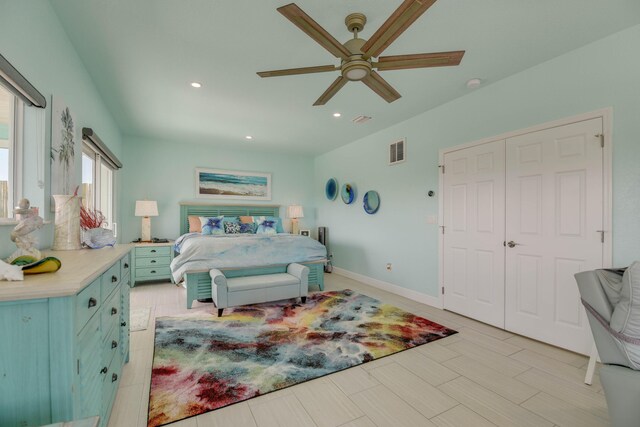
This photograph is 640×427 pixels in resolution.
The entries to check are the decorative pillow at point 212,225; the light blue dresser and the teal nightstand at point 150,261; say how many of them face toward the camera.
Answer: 2

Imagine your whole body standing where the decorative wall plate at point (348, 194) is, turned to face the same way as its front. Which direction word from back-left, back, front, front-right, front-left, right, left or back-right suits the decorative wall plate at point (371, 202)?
left

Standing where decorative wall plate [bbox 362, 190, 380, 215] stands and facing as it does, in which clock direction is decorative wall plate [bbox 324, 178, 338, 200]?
decorative wall plate [bbox 324, 178, 338, 200] is roughly at 3 o'clock from decorative wall plate [bbox 362, 190, 380, 215].

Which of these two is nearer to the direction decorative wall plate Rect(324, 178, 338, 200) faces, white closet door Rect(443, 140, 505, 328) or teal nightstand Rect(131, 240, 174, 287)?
the teal nightstand

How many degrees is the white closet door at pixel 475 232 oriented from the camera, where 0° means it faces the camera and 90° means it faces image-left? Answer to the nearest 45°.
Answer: approximately 45°

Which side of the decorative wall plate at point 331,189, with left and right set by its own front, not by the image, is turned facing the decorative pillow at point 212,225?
front

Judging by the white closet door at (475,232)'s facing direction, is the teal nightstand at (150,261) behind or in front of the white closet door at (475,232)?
in front

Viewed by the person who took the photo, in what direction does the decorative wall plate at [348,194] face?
facing the viewer and to the left of the viewer

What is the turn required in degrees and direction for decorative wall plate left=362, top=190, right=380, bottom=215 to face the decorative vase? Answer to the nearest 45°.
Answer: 0° — it already faces it

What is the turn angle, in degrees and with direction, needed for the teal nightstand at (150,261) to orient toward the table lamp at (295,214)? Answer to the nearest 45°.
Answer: approximately 90° to its left

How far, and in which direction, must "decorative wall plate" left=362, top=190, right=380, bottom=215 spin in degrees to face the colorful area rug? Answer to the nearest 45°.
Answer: approximately 45° to its left

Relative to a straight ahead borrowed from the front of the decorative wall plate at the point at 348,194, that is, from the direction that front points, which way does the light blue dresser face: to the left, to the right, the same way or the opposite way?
the opposite way

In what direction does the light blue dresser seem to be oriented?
to the viewer's right

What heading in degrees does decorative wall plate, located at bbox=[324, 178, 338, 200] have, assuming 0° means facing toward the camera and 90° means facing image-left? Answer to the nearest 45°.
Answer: approximately 45°

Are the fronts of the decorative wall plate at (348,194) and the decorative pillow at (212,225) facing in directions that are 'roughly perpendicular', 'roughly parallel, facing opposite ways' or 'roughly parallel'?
roughly perpendicular

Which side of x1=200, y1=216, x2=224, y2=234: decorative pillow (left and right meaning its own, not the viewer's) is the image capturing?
front

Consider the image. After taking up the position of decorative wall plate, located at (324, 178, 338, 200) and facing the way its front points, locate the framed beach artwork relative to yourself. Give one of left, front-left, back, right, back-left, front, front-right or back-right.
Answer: front-right

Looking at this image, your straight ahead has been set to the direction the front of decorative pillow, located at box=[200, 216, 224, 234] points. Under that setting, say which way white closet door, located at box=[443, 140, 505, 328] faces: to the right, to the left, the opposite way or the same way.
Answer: to the right
